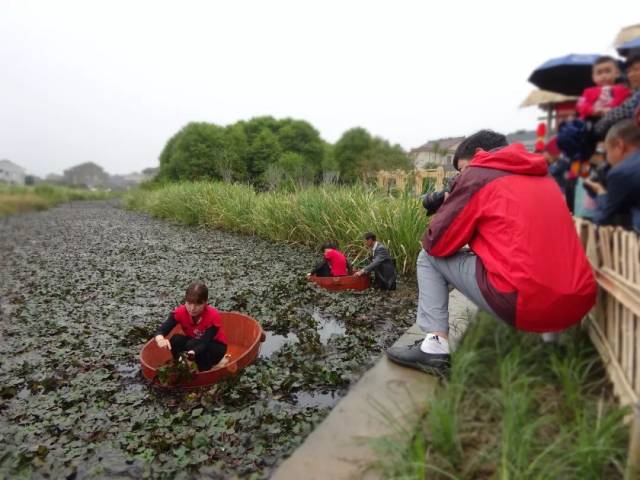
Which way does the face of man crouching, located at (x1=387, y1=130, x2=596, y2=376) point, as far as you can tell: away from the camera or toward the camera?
away from the camera

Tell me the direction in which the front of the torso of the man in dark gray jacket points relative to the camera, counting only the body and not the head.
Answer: to the viewer's left

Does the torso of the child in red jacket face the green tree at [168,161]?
no

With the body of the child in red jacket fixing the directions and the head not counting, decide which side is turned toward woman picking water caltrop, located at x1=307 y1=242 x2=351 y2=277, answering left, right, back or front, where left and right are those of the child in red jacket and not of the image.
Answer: right

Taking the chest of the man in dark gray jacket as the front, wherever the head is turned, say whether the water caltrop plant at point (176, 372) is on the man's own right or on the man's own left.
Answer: on the man's own left

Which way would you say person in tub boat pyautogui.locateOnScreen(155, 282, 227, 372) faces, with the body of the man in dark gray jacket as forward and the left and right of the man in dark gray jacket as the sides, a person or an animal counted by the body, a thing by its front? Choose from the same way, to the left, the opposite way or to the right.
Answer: to the left

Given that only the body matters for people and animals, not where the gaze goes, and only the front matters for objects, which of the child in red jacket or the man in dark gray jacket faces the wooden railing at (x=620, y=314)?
the child in red jacket

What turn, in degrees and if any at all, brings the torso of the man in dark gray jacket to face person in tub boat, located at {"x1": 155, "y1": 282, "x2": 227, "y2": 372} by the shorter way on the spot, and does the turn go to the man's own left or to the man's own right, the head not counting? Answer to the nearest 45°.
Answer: approximately 45° to the man's own left

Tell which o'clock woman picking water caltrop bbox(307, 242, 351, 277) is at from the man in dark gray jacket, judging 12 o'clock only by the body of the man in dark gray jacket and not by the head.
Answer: The woman picking water caltrop is roughly at 1 o'clock from the man in dark gray jacket.

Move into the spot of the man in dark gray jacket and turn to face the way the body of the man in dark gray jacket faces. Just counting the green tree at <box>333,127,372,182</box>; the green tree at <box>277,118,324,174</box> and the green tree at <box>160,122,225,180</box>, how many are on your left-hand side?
0

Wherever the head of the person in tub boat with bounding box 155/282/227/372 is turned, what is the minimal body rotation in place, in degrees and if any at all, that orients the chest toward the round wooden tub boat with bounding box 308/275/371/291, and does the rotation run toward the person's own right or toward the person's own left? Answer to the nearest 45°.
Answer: approximately 180°

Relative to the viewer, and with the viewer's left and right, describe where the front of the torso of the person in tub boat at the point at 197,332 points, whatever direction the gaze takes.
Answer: facing the viewer and to the left of the viewer

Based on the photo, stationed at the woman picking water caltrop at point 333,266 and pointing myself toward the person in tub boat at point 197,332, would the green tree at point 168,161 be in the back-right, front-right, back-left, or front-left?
back-right

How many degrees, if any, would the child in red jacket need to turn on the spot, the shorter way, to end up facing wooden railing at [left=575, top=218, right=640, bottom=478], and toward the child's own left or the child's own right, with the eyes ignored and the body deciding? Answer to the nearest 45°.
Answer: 0° — they already face it

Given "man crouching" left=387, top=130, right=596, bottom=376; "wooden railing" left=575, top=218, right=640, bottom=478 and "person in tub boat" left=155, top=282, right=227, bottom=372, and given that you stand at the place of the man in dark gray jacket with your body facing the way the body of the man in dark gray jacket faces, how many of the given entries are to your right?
0

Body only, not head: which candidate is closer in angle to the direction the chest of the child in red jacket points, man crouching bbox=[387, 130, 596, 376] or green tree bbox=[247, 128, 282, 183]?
the man crouching

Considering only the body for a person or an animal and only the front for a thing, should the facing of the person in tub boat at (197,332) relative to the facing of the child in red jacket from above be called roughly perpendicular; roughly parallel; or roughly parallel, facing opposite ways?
roughly parallel

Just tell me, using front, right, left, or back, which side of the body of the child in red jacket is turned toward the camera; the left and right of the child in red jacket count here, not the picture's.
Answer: front

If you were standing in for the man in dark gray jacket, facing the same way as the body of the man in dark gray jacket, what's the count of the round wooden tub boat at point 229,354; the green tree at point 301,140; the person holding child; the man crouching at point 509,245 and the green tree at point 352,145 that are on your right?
2

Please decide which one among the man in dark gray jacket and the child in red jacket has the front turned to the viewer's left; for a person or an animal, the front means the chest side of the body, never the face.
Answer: the man in dark gray jacket

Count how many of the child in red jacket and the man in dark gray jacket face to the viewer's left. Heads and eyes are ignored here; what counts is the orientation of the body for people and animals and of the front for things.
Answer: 1
